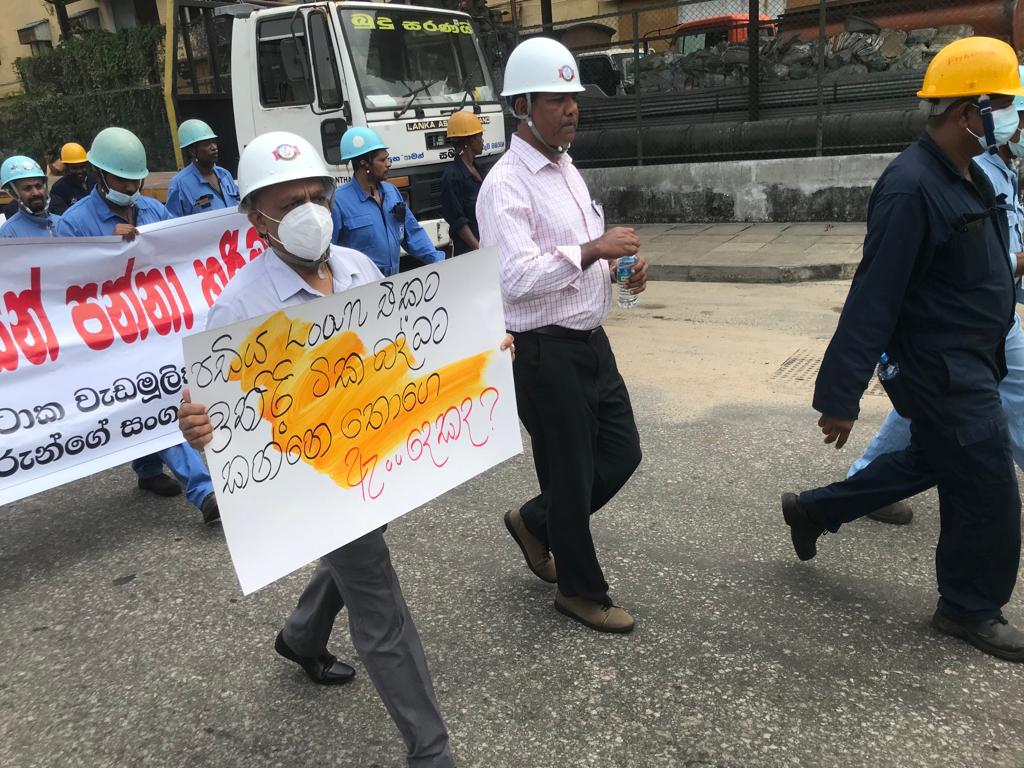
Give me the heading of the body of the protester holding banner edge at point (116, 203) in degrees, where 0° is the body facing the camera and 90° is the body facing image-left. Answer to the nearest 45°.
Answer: approximately 315°

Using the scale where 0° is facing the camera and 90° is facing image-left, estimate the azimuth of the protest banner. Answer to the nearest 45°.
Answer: approximately 315°

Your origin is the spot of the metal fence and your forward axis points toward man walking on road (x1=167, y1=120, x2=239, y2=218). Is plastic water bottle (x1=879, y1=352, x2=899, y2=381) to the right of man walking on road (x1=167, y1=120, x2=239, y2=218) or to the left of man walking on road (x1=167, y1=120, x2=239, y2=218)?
left

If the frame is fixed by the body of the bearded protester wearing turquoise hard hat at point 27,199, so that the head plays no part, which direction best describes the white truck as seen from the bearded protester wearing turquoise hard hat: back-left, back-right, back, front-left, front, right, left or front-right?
left

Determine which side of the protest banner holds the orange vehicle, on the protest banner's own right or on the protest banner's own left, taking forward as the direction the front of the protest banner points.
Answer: on the protest banner's own left

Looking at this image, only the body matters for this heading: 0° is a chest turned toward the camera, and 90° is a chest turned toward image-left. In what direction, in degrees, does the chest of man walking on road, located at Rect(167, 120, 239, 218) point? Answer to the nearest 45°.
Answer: approximately 315°

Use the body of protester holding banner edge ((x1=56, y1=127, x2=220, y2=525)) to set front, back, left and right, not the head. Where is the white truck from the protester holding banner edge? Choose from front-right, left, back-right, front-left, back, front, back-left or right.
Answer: left

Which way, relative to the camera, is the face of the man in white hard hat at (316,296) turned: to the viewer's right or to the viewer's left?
to the viewer's right

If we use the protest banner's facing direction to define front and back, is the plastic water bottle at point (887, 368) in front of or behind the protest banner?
in front
